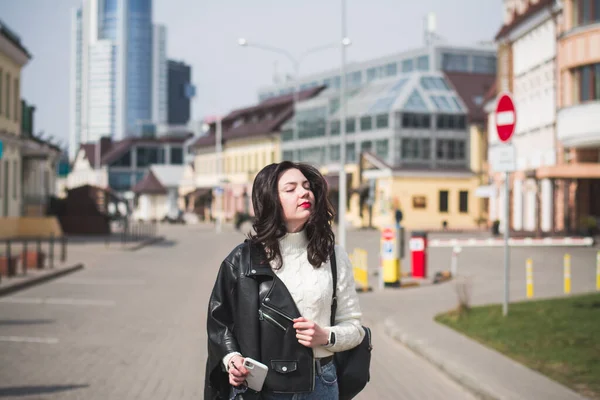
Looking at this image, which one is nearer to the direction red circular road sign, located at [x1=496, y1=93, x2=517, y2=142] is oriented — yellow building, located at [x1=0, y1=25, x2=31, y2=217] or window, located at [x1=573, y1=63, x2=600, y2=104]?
the yellow building

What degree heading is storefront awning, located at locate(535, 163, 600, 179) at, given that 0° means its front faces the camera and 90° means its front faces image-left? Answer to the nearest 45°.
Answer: approximately 45°

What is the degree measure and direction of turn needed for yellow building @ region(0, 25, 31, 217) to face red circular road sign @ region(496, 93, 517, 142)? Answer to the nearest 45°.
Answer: approximately 45° to its right

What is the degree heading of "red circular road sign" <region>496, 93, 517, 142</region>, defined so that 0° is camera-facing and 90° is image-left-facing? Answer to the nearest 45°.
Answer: approximately 45°

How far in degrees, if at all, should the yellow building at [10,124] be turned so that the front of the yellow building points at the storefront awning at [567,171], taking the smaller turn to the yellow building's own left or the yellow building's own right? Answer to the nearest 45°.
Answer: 0° — it already faces it

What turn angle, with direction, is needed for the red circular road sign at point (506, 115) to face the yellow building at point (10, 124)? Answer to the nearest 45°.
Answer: approximately 90° to its right
